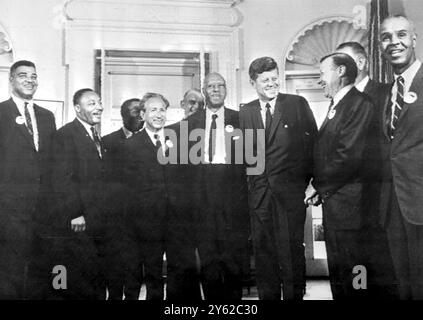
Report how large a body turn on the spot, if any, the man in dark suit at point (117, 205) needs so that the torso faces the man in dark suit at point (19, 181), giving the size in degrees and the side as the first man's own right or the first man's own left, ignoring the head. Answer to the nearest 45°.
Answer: approximately 135° to the first man's own right

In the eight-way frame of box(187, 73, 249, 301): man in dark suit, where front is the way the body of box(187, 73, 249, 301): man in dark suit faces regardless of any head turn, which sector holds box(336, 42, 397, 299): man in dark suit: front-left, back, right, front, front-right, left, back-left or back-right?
left

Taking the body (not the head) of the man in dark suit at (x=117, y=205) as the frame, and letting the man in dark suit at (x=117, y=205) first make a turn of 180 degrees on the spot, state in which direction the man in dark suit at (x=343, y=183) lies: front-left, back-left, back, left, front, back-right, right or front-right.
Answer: back-right

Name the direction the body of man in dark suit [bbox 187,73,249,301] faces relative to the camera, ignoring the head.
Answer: toward the camera

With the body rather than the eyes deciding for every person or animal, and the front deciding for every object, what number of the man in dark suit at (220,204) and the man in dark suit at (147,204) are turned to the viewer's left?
0

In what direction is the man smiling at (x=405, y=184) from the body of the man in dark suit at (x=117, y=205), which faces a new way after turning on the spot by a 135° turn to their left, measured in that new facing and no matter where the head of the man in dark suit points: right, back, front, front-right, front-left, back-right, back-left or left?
right

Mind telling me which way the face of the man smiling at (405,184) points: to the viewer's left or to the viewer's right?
to the viewer's left

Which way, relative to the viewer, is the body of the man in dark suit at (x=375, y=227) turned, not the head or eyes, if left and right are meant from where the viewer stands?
facing the viewer and to the left of the viewer

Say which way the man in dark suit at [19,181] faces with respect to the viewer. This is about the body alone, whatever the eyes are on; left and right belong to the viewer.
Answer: facing the viewer and to the right of the viewer

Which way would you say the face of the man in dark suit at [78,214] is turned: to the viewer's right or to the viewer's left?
to the viewer's right

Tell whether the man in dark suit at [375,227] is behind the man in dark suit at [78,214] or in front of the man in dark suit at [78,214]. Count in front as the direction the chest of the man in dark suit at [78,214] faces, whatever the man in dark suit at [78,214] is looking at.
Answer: in front

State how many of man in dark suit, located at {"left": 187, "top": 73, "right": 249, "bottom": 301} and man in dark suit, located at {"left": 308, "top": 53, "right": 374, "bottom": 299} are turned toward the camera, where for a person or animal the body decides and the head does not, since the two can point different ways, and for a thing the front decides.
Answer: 1
